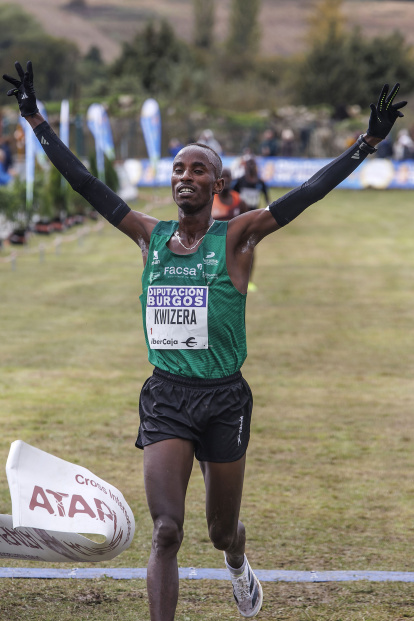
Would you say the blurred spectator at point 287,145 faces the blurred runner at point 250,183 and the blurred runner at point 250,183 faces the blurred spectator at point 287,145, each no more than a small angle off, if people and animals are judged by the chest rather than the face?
no

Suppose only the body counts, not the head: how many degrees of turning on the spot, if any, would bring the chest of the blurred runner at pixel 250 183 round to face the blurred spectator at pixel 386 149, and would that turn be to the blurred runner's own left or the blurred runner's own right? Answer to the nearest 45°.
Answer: approximately 180°

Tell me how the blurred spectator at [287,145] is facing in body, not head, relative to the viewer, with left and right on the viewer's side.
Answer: facing the viewer

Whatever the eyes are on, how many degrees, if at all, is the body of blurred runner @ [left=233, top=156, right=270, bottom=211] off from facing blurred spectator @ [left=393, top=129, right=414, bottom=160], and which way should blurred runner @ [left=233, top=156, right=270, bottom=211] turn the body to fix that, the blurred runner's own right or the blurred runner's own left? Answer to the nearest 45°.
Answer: approximately 180°

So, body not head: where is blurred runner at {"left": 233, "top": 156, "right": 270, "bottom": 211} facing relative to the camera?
toward the camera

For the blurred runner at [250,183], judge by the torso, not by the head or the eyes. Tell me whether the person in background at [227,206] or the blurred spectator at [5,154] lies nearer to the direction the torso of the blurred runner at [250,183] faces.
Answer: the person in background

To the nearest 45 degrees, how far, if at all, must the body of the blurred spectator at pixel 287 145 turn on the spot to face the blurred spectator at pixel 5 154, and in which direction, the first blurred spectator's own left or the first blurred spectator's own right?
approximately 45° to the first blurred spectator's own right

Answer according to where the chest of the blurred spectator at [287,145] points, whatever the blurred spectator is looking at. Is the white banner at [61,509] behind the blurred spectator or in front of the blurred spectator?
in front

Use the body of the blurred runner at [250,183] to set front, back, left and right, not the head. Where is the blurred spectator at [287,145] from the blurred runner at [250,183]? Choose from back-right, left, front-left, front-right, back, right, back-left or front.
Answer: back

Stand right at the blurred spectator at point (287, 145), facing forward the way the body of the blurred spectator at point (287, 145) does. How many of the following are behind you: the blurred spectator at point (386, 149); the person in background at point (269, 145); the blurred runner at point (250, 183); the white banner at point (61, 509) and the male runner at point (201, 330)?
0

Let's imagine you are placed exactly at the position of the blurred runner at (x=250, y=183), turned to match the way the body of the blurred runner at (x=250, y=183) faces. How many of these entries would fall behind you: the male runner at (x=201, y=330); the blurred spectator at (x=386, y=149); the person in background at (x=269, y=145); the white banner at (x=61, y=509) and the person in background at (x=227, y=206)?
2

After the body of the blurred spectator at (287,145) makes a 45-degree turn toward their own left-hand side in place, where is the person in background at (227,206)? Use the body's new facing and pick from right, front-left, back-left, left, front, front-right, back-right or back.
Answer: front-right

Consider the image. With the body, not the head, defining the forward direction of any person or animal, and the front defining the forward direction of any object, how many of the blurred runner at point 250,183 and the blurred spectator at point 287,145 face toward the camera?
2

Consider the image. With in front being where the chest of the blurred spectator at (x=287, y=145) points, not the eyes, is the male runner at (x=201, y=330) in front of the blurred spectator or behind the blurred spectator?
in front

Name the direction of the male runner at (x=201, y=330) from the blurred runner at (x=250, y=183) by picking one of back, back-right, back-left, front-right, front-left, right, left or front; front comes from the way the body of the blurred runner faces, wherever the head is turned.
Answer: front

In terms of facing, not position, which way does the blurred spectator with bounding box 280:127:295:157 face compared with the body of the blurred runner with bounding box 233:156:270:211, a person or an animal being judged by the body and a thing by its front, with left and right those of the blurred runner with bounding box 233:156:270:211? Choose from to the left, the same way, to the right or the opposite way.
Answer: the same way
